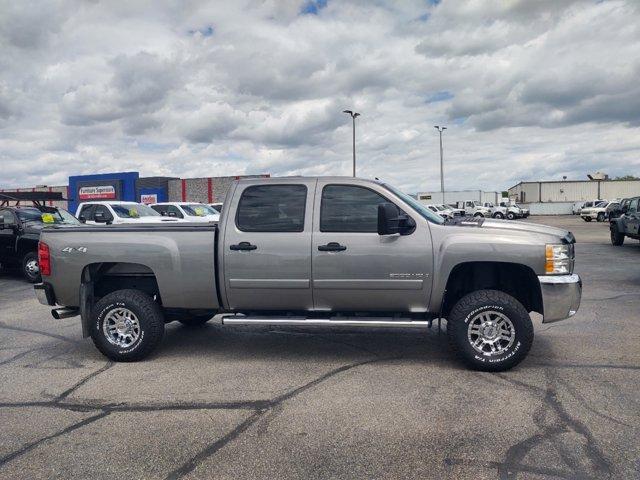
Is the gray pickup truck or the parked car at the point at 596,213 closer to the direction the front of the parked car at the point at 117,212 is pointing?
the gray pickup truck

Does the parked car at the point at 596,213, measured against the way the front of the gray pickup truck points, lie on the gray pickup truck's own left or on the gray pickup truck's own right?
on the gray pickup truck's own left

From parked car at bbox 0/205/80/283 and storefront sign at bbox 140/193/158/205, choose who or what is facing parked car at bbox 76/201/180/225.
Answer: the storefront sign

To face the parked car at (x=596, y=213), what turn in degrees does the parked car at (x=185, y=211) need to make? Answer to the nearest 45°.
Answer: approximately 90° to its left

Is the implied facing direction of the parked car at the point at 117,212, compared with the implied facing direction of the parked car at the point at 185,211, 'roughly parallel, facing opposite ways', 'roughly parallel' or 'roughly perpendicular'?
roughly parallel

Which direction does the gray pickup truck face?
to the viewer's right

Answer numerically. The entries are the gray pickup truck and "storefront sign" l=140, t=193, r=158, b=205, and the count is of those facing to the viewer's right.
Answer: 1

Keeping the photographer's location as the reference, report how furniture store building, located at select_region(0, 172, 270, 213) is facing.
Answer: facing the viewer

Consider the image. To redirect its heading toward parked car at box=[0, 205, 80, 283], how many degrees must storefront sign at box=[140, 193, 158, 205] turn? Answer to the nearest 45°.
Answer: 0° — it already faces it

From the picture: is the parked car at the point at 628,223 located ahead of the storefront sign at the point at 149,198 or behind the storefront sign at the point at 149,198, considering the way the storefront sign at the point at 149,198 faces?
ahead

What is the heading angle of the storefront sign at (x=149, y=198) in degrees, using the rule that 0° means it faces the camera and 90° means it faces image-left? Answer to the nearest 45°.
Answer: approximately 0°

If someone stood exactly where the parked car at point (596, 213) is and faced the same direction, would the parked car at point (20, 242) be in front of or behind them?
in front

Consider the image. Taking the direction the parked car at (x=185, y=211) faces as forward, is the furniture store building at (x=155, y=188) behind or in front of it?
behind

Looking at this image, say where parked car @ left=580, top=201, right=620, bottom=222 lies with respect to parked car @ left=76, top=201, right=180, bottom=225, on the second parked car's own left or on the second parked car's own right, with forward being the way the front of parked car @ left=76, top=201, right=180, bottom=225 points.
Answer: on the second parked car's own left

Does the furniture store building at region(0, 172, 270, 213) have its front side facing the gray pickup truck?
yes

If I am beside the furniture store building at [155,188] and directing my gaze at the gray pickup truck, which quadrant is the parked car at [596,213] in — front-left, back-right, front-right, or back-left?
front-left

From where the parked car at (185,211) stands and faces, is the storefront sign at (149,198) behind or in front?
behind

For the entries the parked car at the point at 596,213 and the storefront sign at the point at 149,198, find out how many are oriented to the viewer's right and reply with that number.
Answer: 0

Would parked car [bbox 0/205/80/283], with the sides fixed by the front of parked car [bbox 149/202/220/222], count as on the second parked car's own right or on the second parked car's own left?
on the second parked car's own right

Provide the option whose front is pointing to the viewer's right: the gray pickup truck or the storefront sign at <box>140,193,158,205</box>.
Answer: the gray pickup truck

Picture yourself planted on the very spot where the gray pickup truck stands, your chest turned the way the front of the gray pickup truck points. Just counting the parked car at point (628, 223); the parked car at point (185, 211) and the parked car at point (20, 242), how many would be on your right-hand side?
0

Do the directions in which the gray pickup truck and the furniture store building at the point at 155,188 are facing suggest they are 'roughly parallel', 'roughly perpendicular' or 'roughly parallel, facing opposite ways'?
roughly perpendicular
